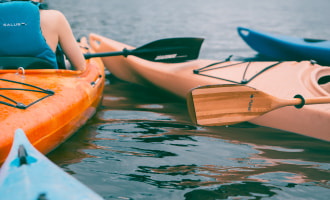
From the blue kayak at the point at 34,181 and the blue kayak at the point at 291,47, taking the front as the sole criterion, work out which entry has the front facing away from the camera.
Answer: the blue kayak at the point at 34,181

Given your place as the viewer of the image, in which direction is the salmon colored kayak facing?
facing away from the viewer and to the left of the viewer

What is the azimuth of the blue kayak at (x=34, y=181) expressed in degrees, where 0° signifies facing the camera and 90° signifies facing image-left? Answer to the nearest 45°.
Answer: approximately 180°

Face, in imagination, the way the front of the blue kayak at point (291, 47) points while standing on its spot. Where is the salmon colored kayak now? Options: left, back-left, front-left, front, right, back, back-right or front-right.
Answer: left

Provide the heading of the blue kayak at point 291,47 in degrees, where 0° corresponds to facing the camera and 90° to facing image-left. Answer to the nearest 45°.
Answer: approximately 90°

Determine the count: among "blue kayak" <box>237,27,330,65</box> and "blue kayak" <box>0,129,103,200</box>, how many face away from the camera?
1

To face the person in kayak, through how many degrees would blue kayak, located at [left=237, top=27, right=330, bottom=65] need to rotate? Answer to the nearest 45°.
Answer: approximately 45° to its left

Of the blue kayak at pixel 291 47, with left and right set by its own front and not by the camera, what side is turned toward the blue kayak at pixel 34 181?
left
